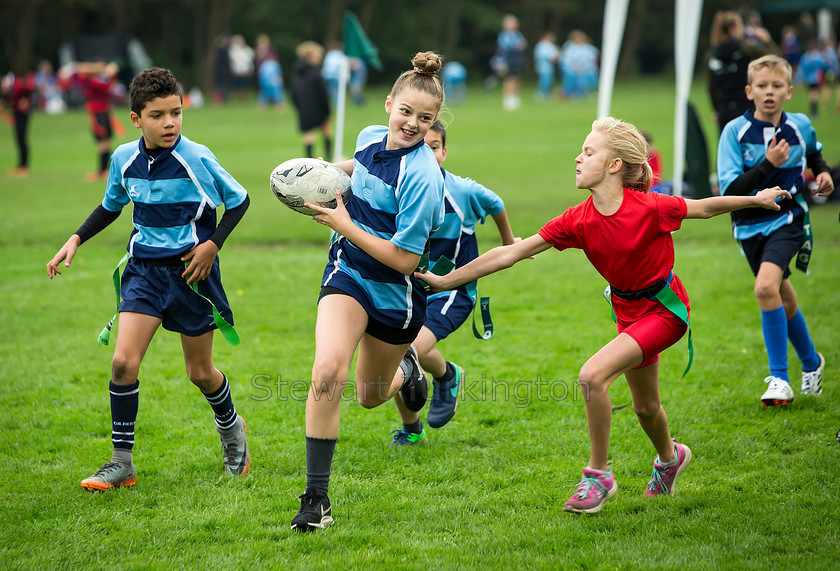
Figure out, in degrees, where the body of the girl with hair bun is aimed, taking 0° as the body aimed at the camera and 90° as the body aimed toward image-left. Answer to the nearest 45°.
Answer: approximately 45°

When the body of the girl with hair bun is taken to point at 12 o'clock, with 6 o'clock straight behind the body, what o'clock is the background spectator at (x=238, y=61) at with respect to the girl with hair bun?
The background spectator is roughly at 4 o'clock from the girl with hair bun.

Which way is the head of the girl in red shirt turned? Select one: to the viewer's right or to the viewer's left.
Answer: to the viewer's left

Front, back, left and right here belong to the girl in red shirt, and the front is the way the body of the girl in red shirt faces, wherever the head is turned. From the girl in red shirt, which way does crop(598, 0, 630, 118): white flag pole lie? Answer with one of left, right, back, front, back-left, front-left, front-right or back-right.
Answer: back-right

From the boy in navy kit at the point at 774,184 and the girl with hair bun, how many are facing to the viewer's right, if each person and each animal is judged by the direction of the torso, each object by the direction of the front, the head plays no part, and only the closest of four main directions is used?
0

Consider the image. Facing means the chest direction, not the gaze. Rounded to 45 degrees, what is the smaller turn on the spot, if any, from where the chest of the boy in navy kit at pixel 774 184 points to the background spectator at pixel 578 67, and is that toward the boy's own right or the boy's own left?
approximately 180°

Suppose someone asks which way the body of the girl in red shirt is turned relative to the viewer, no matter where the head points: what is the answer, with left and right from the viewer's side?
facing the viewer and to the left of the viewer

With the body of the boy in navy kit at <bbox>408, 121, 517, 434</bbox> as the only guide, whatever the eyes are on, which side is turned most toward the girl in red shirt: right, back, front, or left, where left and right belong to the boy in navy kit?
left

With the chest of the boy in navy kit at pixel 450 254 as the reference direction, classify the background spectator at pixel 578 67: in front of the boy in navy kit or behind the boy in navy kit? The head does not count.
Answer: behind

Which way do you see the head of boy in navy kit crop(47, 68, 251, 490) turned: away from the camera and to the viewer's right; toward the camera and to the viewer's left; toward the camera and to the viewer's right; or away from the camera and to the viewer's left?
toward the camera and to the viewer's right
